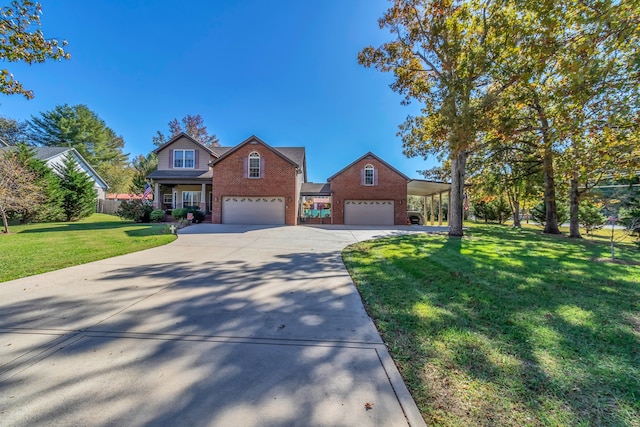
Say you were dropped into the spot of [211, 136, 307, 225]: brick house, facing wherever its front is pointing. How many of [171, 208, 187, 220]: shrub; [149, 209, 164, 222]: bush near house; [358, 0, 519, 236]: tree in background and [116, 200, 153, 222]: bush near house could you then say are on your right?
3

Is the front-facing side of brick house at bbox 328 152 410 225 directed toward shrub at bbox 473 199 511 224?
no

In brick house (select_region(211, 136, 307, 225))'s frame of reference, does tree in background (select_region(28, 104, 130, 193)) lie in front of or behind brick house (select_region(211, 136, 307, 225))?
behind

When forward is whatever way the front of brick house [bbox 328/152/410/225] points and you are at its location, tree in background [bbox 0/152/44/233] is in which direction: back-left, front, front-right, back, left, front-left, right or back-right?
front-right

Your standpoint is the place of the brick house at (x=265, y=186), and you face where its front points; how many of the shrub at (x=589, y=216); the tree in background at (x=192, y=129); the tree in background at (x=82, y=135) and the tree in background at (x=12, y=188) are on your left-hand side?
1

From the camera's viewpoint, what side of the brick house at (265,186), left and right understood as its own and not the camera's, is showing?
front

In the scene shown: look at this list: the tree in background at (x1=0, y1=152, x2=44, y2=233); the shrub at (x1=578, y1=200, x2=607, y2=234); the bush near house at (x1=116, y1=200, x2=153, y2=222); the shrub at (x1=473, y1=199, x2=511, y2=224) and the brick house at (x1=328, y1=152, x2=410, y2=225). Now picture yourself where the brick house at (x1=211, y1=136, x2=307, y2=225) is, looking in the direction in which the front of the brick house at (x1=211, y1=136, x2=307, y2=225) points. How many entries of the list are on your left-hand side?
3

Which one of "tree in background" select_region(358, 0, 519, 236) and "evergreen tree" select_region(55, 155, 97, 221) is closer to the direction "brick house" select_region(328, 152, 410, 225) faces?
the tree in background

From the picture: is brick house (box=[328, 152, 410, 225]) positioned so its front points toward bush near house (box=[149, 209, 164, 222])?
no

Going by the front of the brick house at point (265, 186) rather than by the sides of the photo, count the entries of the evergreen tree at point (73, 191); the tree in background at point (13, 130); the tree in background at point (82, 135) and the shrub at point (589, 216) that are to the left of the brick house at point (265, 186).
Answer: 1

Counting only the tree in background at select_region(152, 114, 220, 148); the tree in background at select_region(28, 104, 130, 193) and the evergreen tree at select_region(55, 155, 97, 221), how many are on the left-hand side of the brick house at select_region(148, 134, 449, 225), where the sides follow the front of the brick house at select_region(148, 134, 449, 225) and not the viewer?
0

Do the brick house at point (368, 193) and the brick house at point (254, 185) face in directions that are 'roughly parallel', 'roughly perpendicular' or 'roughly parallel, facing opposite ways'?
roughly parallel

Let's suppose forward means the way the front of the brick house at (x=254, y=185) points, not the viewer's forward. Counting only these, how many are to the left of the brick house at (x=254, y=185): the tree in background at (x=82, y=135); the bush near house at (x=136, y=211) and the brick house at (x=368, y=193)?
1

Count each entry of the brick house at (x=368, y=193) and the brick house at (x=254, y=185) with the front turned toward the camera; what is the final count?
2

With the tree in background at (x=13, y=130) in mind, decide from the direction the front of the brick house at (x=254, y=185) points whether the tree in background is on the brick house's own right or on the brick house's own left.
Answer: on the brick house's own right

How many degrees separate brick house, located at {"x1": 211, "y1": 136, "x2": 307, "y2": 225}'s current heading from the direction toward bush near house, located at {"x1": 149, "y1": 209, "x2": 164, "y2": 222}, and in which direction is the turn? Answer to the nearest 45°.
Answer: approximately 90° to its right
